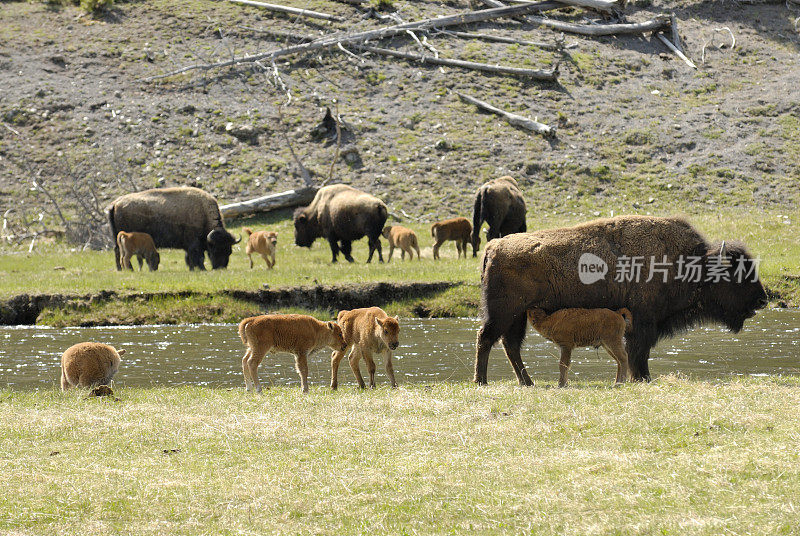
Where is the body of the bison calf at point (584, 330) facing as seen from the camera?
to the viewer's left

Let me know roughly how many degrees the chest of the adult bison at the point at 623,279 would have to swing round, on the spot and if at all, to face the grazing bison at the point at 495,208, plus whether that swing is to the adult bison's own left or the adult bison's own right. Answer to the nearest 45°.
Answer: approximately 90° to the adult bison's own left

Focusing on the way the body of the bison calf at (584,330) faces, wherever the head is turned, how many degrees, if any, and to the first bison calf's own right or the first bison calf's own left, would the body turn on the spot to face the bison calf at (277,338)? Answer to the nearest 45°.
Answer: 0° — it already faces it

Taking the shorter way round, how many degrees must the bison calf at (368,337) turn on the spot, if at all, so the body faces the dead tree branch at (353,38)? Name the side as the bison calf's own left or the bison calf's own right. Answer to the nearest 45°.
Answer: approximately 135° to the bison calf's own left

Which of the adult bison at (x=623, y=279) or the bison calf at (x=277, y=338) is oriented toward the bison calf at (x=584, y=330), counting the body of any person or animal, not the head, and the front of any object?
the bison calf at (x=277, y=338)

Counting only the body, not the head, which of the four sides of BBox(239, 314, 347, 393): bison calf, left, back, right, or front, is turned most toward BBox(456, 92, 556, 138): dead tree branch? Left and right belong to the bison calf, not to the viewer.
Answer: left

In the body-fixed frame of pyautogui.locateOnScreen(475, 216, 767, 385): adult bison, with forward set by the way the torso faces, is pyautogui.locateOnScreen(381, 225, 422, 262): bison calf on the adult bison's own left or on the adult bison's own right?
on the adult bison's own left

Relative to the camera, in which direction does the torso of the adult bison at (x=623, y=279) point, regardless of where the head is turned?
to the viewer's right

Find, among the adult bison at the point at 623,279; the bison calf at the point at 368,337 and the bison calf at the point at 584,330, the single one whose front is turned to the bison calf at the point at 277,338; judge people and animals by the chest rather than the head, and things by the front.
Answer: the bison calf at the point at 584,330

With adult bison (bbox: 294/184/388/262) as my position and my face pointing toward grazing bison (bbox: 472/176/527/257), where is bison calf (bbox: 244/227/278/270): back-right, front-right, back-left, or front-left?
back-right

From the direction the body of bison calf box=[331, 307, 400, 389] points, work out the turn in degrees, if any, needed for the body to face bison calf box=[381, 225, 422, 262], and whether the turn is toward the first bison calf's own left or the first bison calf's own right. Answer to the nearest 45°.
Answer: approximately 135° to the first bison calf's own left

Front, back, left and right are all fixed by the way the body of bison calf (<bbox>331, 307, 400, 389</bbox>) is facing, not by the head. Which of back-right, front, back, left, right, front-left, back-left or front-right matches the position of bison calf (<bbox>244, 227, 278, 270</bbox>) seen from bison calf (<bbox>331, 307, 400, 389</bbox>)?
back-left

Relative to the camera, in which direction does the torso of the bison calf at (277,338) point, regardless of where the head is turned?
to the viewer's right
